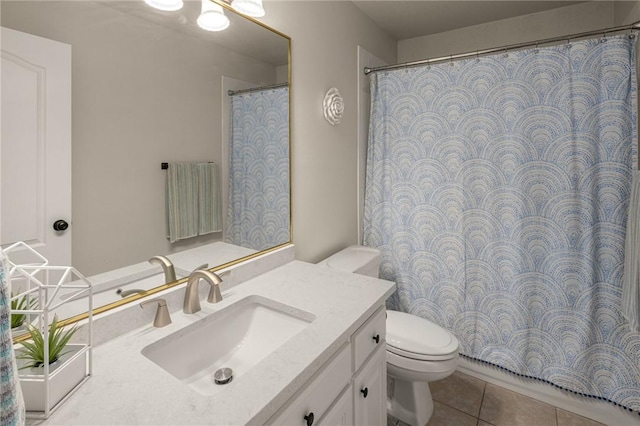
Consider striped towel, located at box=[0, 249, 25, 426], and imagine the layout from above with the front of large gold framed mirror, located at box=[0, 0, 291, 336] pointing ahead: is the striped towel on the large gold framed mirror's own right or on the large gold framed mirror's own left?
on the large gold framed mirror's own right

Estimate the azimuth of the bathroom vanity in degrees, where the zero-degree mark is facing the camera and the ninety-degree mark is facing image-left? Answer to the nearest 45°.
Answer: approximately 315°

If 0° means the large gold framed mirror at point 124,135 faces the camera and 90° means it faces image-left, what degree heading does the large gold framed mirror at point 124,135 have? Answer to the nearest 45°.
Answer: approximately 315°

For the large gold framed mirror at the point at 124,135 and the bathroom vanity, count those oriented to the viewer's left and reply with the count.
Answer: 0

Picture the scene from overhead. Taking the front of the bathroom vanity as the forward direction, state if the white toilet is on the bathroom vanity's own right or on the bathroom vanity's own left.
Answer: on the bathroom vanity's own left

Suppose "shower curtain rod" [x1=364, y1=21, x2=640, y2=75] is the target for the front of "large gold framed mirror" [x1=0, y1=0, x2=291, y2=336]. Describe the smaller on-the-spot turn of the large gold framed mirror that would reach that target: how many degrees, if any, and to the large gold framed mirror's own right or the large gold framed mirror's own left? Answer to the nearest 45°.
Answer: approximately 45° to the large gold framed mirror's own left
